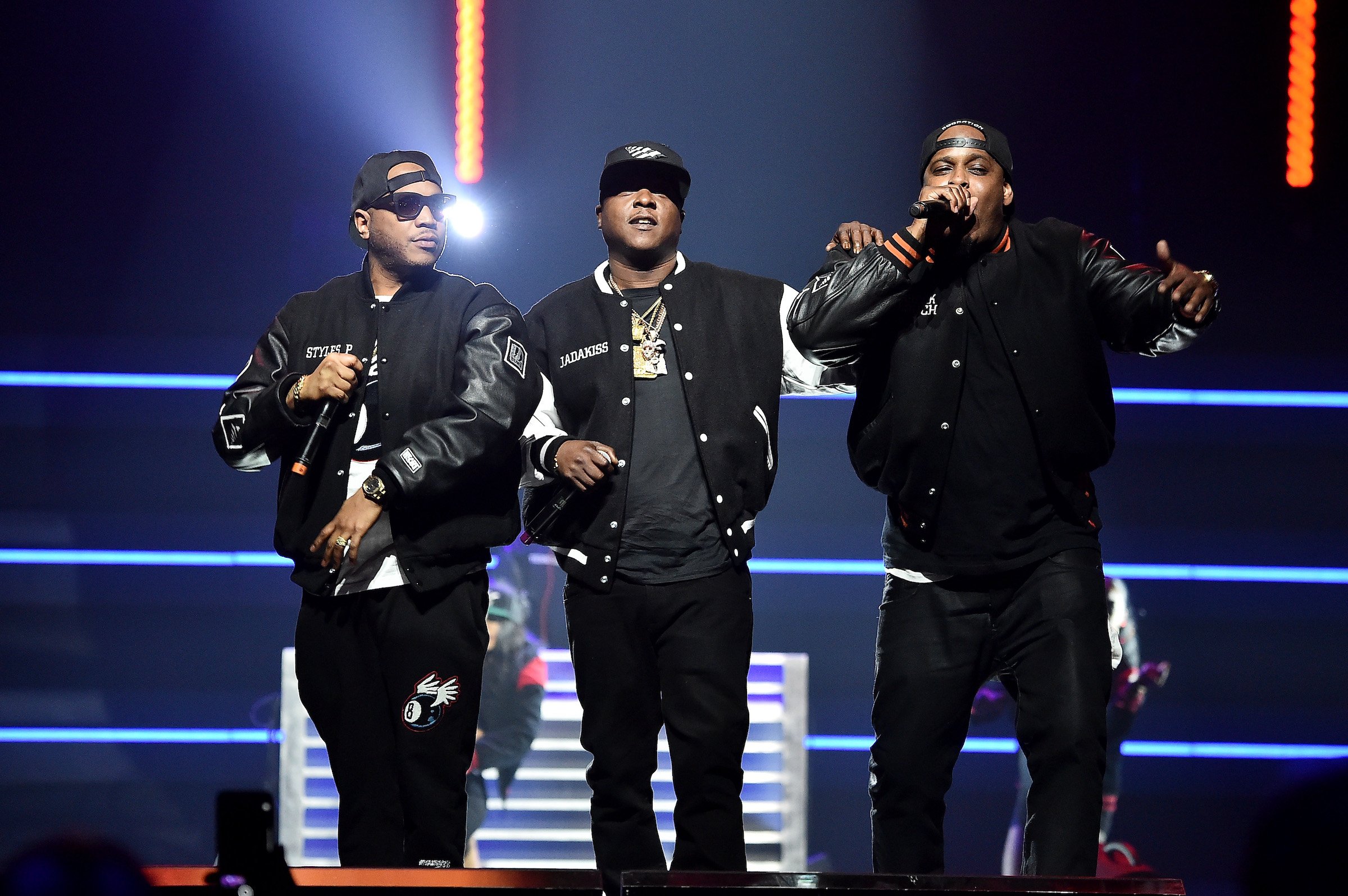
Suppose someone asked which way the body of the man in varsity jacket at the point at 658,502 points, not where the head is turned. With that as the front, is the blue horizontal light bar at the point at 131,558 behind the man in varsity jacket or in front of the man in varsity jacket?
behind

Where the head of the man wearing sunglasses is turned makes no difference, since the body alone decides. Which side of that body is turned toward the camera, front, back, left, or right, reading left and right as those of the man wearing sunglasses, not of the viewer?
front

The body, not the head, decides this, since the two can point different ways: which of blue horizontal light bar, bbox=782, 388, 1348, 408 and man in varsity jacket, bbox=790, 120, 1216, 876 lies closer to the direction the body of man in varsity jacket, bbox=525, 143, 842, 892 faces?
the man in varsity jacket

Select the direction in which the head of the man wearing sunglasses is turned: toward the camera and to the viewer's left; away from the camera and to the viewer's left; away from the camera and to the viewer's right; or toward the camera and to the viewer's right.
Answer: toward the camera and to the viewer's right

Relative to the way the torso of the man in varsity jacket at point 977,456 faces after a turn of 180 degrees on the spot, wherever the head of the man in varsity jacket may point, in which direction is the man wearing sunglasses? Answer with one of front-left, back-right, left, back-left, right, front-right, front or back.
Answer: left

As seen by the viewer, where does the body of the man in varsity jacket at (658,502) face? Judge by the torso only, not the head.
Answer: toward the camera

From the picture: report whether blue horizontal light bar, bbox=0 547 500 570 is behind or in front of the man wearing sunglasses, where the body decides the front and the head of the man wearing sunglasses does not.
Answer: behind

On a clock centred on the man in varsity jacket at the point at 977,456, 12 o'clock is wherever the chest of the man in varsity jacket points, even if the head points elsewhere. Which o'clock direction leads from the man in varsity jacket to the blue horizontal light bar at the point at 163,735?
The blue horizontal light bar is roughly at 4 o'clock from the man in varsity jacket.

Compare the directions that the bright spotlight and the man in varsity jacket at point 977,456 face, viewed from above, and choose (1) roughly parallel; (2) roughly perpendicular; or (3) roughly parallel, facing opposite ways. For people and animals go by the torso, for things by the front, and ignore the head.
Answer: roughly parallel

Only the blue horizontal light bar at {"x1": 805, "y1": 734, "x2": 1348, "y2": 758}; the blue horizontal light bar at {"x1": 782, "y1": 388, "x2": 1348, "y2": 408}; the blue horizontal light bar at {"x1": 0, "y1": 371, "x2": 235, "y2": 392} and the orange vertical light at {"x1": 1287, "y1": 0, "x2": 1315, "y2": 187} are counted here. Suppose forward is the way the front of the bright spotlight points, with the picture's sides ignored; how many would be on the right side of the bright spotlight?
1
